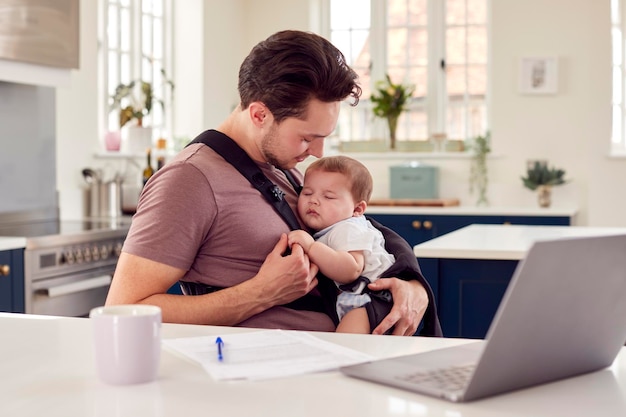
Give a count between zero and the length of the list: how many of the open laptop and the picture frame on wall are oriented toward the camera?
1

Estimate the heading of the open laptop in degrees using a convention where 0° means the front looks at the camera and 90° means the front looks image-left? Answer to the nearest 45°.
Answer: approximately 135°

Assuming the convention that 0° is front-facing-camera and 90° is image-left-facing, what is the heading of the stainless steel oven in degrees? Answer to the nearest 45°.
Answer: approximately 315°

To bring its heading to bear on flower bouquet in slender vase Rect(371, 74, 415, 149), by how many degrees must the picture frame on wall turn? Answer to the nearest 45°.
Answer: approximately 90° to its right

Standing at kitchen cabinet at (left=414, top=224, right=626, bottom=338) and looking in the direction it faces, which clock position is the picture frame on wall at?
The picture frame on wall is roughly at 6 o'clock from the kitchen cabinet.

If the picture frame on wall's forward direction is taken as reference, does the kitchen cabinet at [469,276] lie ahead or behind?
ahead

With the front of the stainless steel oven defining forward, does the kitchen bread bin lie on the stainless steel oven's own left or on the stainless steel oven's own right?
on the stainless steel oven's own left

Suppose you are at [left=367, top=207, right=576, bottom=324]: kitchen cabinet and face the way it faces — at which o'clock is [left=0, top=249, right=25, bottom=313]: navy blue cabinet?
The navy blue cabinet is roughly at 3 o'clock from the kitchen cabinet.

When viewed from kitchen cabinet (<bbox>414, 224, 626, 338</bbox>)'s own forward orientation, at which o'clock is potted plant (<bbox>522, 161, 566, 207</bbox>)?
The potted plant is roughly at 6 o'clock from the kitchen cabinet.
